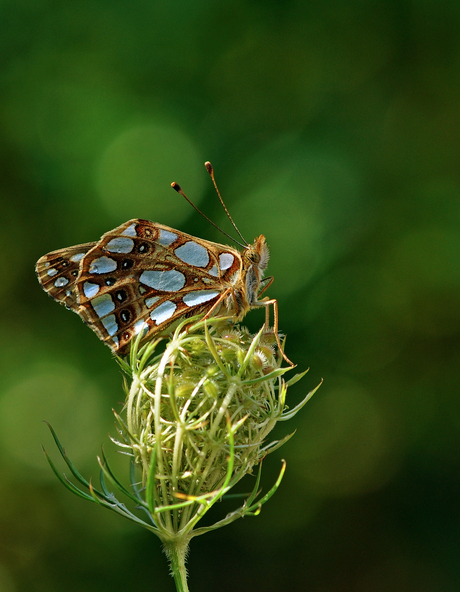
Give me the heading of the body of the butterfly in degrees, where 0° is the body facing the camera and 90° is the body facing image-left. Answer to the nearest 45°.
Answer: approximately 270°
